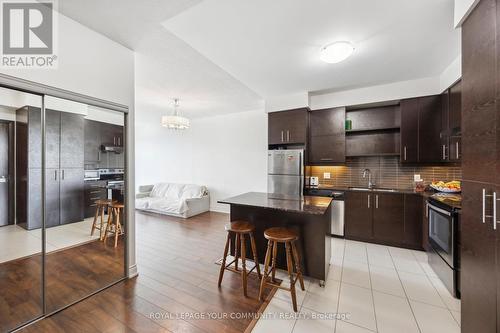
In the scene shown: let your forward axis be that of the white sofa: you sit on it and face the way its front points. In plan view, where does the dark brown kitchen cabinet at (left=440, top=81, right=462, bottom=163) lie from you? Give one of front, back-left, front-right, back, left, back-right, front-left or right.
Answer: left

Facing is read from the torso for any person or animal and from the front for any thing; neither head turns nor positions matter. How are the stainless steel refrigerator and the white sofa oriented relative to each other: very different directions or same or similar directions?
same or similar directions

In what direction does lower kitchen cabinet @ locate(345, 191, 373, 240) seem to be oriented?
toward the camera

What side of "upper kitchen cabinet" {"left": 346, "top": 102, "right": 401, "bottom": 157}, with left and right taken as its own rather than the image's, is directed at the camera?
front

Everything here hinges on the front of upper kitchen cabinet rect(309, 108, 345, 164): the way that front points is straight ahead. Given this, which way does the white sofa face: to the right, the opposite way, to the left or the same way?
the same way

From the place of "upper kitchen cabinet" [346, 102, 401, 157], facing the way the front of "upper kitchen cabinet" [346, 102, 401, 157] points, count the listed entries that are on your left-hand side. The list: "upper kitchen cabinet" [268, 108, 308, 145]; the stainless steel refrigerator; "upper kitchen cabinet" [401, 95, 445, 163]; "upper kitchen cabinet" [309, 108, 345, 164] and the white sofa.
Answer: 1

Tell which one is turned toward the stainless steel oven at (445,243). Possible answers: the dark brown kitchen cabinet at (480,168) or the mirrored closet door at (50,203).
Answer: the mirrored closet door

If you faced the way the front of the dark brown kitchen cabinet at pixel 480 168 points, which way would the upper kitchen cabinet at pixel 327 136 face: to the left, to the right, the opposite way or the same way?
to the left

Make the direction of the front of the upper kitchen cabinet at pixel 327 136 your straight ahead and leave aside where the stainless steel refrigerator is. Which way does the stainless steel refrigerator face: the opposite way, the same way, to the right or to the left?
the same way

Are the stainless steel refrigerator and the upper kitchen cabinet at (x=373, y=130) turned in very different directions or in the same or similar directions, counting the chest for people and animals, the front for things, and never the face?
same or similar directions

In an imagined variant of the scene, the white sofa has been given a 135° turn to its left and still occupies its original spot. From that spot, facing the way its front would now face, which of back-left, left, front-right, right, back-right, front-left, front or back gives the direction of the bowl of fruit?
front-right

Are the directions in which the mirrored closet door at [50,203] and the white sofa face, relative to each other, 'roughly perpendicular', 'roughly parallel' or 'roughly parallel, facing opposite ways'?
roughly perpendicular

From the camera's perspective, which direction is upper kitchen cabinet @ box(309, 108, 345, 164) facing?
toward the camera

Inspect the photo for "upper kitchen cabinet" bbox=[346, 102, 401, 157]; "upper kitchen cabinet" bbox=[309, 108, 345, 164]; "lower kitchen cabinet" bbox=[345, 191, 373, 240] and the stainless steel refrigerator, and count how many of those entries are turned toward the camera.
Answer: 4

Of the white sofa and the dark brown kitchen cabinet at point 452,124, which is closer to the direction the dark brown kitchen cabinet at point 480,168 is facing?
the white sofa

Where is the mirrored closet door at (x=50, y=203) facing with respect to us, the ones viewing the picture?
facing the viewer and to the right of the viewer

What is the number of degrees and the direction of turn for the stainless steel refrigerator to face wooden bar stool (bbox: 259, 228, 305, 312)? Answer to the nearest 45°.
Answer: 0° — it already faces it
